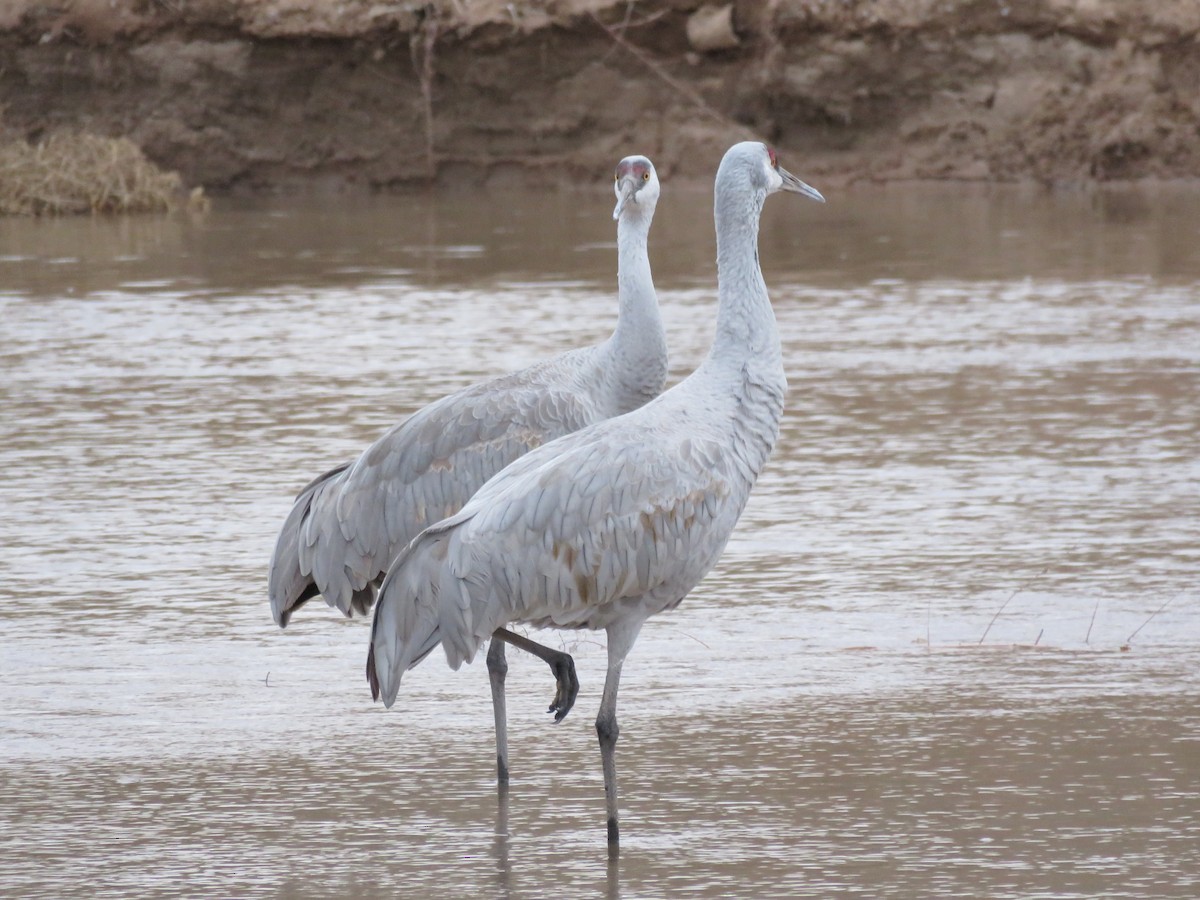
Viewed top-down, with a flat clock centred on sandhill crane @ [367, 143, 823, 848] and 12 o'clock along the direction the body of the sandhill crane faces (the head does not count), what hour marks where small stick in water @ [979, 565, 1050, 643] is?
The small stick in water is roughly at 10 o'clock from the sandhill crane.

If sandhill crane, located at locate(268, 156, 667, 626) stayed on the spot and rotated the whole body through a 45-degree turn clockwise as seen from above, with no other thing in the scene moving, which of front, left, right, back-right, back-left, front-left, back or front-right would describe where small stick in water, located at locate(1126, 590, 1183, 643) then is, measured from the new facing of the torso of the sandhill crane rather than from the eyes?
front-left

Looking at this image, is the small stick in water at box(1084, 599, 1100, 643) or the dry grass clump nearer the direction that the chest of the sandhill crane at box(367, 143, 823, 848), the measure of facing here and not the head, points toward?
the small stick in water

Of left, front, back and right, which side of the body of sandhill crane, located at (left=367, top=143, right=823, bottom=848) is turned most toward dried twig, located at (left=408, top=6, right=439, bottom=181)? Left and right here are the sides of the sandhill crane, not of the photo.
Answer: left

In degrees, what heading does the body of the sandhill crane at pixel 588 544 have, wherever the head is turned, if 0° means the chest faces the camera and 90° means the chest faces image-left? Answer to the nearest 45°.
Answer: approximately 270°

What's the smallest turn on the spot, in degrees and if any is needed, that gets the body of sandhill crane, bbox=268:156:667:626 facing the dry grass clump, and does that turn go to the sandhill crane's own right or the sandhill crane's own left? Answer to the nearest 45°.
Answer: approximately 90° to the sandhill crane's own left

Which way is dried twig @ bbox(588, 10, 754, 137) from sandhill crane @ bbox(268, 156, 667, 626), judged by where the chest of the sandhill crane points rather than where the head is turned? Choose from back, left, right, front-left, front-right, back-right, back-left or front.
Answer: left

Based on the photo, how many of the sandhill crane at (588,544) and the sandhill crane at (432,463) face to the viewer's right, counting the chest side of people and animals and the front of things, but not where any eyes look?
2

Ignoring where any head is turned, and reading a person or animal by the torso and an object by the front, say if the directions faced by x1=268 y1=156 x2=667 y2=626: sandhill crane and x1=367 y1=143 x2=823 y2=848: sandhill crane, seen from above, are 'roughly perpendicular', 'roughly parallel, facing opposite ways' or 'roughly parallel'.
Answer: roughly parallel

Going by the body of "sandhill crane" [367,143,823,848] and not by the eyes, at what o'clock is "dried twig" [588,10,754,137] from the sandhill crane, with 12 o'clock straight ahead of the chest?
The dried twig is roughly at 9 o'clock from the sandhill crane.

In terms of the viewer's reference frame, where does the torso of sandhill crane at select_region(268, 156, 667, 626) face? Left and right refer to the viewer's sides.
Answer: facing to the right of the viewer

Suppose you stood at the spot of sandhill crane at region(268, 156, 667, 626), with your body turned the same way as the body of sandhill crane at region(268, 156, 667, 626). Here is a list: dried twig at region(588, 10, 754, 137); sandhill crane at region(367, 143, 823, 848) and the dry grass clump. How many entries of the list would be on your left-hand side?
2

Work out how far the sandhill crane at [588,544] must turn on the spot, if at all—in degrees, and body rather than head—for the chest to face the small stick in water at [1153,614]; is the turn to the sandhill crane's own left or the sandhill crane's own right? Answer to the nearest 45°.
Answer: approximately 45° to the sandhill crane's own left

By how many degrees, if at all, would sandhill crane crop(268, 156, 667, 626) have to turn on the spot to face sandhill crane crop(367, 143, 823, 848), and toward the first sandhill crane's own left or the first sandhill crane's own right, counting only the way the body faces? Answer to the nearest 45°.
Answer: approximately 90° to the first sandhill crane's own right
